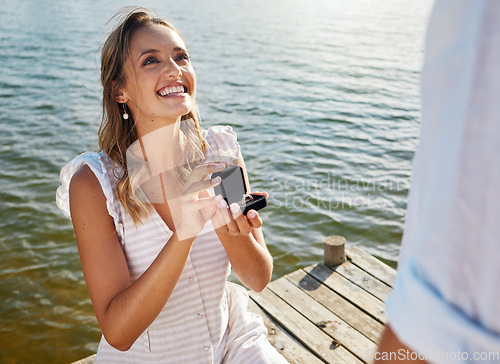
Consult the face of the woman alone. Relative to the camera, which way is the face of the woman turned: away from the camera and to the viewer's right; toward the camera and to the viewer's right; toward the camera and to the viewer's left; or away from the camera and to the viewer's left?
toward the camera and to the viewer's right

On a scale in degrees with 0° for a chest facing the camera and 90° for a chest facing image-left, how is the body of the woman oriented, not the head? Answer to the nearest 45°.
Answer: approximately 315°
